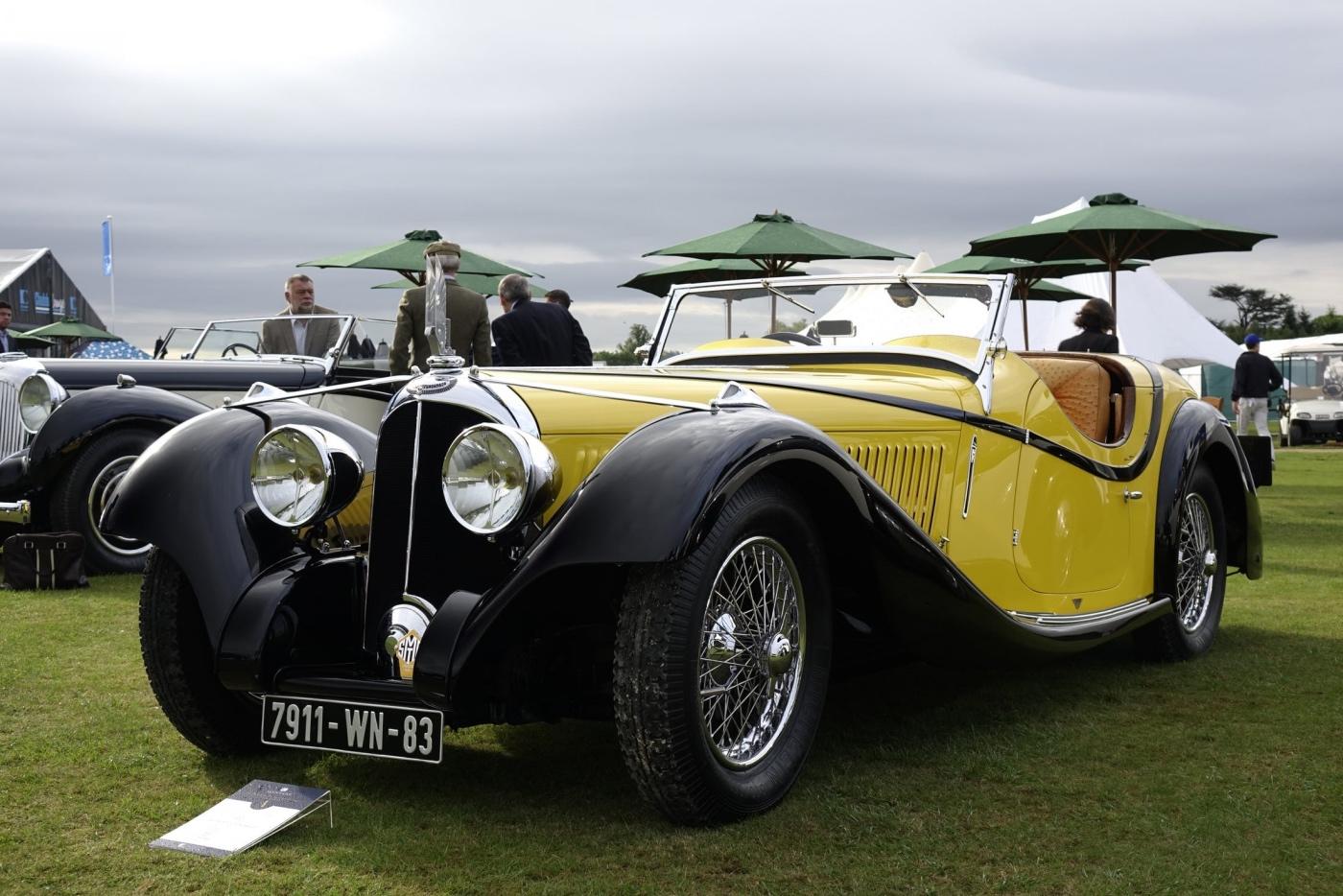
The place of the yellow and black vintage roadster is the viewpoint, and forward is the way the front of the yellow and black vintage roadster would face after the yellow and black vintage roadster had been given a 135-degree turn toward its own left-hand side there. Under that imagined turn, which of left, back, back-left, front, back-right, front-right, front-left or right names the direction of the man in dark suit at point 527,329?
left

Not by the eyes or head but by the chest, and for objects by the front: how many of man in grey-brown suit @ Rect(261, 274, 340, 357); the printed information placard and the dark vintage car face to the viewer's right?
0

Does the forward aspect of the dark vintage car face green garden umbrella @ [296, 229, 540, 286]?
no

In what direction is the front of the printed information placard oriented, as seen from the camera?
facing the viewer and to the left of the viewer

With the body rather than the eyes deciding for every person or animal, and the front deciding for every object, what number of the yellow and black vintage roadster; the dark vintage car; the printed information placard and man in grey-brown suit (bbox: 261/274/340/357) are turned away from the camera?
0

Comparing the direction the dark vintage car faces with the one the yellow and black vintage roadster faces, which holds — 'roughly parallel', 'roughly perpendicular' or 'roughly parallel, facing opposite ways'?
roughly parallel

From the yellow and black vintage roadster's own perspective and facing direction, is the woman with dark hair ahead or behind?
behind

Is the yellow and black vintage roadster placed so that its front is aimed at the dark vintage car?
no

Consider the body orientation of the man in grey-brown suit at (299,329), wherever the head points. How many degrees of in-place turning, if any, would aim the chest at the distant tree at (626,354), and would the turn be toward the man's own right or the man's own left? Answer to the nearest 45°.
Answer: approximately 135° to the man's own left

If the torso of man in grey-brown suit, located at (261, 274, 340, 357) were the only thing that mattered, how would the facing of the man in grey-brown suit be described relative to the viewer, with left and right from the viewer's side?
facing the viewer

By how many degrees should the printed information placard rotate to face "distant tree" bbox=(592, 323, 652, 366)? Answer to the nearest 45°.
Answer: approximately 135° to its right

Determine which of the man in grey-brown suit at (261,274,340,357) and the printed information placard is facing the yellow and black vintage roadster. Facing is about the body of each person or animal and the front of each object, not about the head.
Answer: the man in grey-brown suit

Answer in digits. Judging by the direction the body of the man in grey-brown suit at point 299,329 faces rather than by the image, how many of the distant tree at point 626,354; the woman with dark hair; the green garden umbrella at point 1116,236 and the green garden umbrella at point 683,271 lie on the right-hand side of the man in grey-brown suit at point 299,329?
0

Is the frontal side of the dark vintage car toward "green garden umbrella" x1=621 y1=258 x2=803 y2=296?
no

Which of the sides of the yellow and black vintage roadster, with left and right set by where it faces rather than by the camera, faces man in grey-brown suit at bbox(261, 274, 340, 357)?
right

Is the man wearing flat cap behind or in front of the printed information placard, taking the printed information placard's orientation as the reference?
behind

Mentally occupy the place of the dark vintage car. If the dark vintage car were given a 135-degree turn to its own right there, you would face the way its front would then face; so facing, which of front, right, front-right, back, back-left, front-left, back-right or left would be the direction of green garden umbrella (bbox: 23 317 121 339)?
front

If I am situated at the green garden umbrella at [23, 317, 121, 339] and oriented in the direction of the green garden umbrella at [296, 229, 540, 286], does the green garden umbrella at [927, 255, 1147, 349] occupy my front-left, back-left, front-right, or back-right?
front-left
